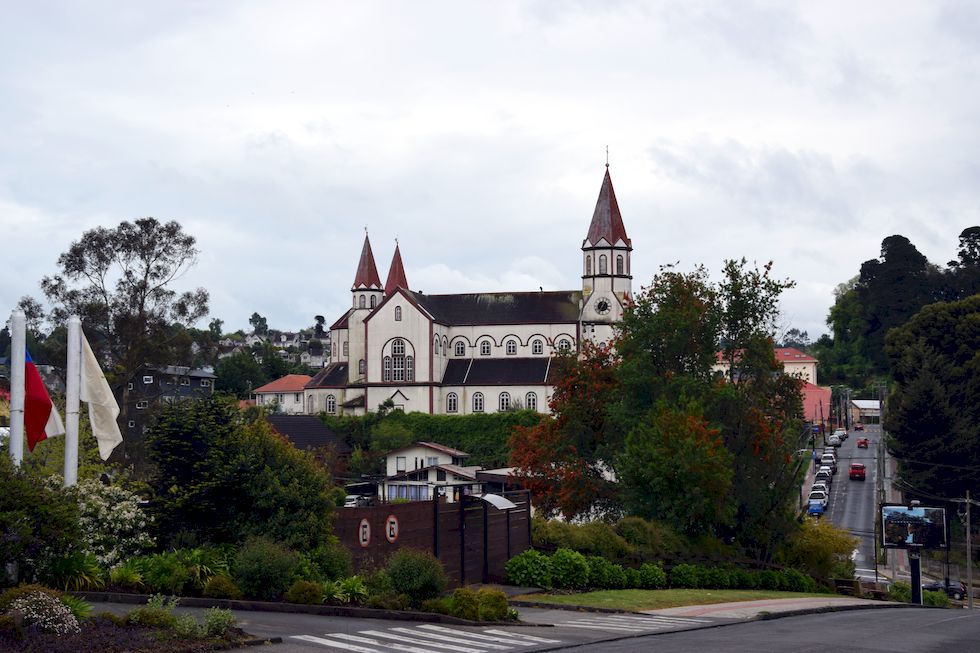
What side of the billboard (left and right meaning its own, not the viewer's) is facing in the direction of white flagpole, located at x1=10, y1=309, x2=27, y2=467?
front

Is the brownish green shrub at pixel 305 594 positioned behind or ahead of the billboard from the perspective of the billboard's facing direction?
ahead

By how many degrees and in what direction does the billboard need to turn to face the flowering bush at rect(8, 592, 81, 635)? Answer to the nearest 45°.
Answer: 0° — it already faces it

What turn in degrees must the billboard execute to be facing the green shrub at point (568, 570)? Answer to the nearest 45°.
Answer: approximately 90° to its right

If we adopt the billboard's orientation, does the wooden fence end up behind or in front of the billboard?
in front

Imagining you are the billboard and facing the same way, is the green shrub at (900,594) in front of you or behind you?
in front

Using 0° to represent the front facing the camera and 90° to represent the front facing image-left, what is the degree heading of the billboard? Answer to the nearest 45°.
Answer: approximately 0°
